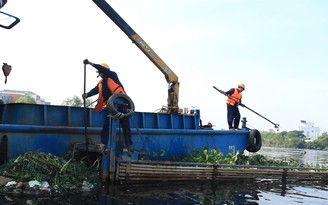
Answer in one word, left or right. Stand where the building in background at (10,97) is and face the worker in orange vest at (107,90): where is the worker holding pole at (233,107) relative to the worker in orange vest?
left

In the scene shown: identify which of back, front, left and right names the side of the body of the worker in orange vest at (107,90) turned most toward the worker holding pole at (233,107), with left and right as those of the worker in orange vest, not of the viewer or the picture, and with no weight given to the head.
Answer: back

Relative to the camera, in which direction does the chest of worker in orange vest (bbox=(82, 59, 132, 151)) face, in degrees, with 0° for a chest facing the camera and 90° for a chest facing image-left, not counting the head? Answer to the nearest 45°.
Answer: approximately 45°

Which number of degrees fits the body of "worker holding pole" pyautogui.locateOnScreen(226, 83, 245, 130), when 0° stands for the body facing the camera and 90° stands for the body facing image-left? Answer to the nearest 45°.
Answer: approximately 315°

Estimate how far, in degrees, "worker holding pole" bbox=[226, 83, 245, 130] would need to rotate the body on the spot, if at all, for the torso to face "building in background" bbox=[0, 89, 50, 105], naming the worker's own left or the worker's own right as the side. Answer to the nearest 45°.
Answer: approximately 135° to the worker's own right
